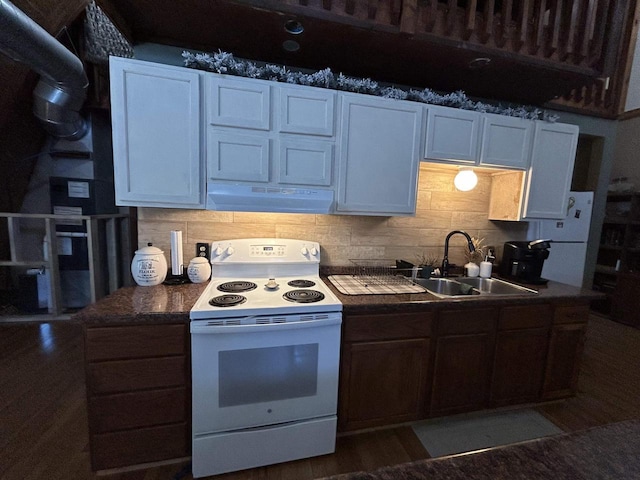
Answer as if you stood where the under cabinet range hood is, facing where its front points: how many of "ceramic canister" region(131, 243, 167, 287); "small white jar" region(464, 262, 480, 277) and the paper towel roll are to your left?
1

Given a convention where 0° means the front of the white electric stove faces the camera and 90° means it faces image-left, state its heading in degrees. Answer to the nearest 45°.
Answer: approximately 0°

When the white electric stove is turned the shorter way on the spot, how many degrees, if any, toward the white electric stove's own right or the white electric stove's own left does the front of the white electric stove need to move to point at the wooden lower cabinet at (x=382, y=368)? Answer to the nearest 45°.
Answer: approximately 90° to the white electric stove's own left

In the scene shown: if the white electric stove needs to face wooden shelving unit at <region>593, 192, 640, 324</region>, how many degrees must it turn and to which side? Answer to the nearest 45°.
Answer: approximately 90° to its left

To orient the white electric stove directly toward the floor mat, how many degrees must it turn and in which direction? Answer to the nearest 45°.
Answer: approximately 90° to its left

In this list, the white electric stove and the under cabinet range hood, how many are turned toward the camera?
2

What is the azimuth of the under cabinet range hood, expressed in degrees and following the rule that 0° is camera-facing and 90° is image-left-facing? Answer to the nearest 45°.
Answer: approximately 0°

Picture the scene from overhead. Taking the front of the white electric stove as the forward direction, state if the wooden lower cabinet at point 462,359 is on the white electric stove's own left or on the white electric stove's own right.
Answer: on the white electric stove's own left

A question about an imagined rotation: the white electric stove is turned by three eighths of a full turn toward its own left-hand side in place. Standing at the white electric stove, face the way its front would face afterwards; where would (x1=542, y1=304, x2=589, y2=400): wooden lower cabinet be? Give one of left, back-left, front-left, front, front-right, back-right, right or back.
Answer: front-right

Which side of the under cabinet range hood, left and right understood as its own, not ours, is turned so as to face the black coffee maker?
left
